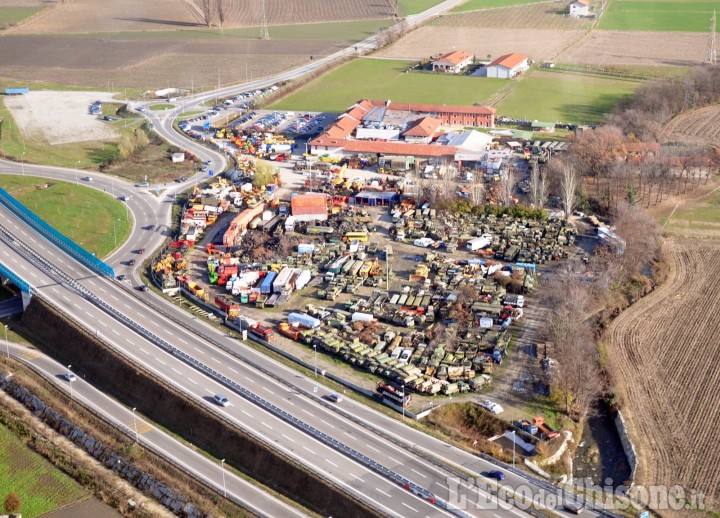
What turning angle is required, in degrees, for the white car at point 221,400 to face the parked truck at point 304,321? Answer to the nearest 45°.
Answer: approximately 90° to its left

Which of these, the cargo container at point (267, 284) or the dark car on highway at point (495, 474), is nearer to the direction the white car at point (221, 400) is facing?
the dark car on highway

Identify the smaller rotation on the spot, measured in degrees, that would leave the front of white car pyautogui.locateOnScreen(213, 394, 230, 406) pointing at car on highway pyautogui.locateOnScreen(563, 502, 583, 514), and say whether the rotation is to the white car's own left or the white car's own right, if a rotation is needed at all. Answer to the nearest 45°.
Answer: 0° — it already faces it

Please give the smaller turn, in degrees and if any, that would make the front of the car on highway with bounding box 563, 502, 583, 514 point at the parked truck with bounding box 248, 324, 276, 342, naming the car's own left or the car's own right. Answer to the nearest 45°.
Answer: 0° — it already faces it

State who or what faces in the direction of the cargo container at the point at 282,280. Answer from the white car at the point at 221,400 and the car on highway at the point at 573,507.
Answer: the car on highway

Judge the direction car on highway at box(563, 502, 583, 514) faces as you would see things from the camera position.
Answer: facing away from the viewer and to the left of the viewer

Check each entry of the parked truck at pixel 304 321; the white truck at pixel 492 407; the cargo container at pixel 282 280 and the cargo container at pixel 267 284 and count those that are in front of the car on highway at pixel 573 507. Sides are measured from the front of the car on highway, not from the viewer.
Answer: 4

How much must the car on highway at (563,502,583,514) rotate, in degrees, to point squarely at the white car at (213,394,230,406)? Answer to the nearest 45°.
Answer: approximately 45° to its left

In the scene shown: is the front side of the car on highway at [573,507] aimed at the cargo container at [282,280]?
yes
